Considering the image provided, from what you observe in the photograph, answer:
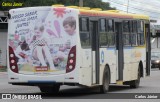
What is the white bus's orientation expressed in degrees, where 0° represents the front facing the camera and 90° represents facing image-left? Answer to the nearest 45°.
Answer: approximately 225°
